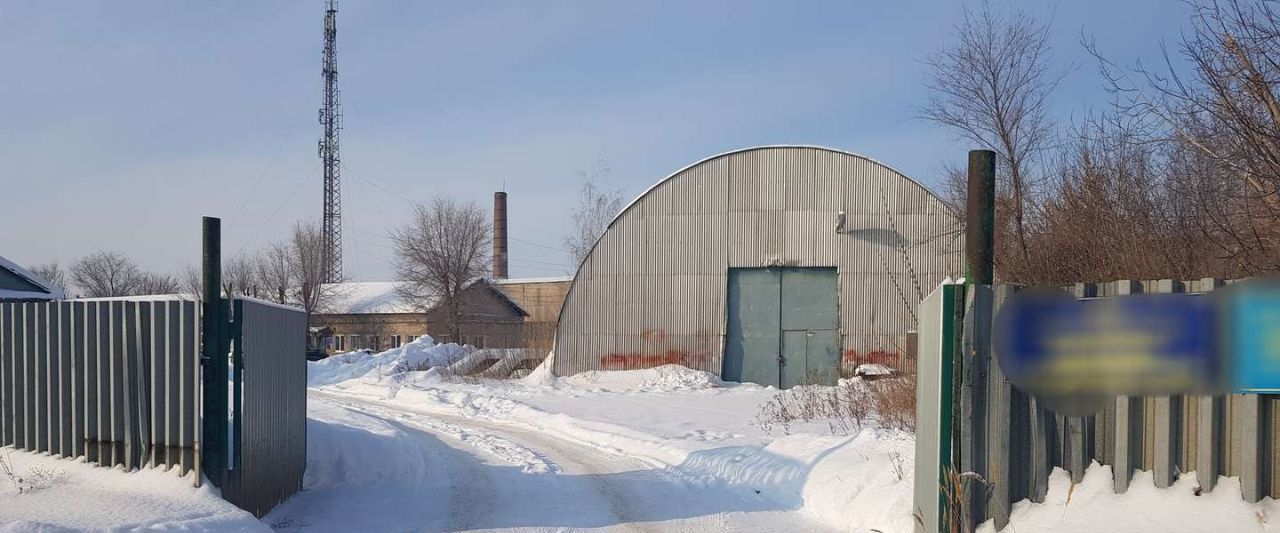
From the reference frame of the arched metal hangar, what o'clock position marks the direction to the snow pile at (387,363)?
The snow pile is roughly at 4 o'clock from the arched metal hangar.

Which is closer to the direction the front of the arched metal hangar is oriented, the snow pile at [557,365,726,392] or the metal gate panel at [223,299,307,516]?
the metal gate panel

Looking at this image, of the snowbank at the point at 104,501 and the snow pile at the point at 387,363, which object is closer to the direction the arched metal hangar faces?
the snowbank

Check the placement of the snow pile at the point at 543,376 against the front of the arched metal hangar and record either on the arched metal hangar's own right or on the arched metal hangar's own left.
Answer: on the arched metal hangar's own right

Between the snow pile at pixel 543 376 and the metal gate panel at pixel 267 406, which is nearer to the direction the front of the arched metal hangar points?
the metal gate panel

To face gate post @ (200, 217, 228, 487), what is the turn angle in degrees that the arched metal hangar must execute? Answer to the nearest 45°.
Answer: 0° — it already faces it

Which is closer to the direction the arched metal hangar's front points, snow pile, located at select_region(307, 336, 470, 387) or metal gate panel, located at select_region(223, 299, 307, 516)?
the metal gate panel

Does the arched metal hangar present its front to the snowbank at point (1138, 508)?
yes

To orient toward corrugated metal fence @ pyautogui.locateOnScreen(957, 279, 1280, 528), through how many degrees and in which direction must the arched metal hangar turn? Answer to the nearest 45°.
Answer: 0° — it already faces it

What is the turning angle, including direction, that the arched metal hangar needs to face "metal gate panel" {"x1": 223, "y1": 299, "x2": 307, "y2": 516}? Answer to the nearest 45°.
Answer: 0° — it already faces it

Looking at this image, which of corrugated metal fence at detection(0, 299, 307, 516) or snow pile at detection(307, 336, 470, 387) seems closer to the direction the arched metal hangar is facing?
the corrugated metal fence

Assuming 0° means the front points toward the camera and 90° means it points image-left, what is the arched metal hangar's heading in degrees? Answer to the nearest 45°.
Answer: approximately 0°
